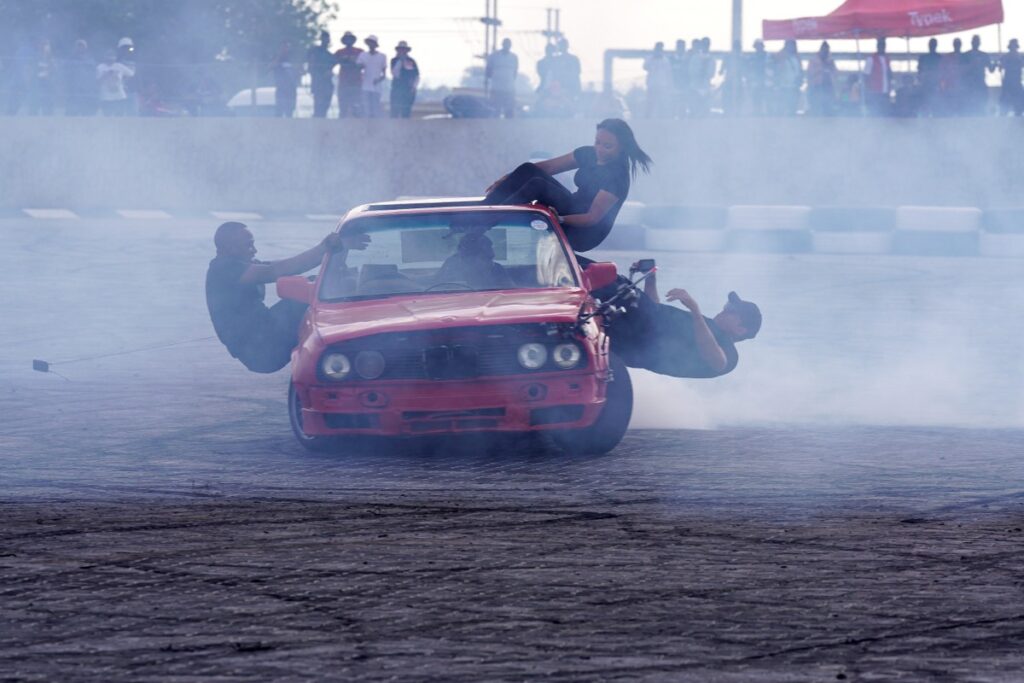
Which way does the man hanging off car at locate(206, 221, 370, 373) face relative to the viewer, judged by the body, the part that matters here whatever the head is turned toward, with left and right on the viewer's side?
facing to the right of the viewer

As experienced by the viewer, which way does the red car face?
facing the viewer

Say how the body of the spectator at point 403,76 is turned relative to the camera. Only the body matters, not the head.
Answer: toward the camera

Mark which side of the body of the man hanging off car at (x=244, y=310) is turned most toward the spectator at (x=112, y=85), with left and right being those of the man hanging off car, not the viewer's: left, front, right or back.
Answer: left

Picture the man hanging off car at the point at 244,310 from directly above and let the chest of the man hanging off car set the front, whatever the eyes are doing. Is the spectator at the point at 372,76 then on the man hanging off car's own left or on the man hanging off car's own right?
on the man hanging off car's own left

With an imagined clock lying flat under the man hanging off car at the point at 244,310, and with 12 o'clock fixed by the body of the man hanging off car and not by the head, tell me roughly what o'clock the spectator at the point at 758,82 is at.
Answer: The spectator is roughly at 10 o'clock from the man hanging off car.

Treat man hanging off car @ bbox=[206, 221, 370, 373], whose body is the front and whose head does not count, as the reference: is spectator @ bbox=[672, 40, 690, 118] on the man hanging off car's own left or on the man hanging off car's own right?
on the man hanging off car's own left

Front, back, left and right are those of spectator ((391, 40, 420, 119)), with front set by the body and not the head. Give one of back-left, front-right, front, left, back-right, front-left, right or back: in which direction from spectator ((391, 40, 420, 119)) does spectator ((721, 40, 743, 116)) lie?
left

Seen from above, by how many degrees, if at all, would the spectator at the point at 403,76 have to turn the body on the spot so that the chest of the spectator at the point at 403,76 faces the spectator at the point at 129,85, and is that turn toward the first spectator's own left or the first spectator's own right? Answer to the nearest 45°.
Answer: approximately 90° to the first spectator's own right

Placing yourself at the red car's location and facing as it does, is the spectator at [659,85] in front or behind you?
behind

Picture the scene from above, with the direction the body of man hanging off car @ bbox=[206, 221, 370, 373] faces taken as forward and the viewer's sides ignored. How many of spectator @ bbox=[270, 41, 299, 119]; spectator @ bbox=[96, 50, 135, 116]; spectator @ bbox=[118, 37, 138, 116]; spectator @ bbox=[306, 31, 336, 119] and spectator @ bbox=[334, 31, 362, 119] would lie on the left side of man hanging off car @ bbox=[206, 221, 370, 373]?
5

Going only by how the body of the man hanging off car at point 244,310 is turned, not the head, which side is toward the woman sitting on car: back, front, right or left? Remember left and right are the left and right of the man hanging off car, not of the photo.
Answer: front

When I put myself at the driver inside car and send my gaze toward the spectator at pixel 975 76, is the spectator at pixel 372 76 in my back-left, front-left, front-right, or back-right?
front-left

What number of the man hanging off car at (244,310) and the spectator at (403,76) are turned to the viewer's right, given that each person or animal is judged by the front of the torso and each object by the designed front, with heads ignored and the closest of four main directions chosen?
1

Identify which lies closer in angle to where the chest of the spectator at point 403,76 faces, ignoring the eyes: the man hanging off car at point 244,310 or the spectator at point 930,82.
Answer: the man hanging off car
